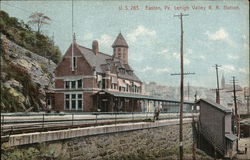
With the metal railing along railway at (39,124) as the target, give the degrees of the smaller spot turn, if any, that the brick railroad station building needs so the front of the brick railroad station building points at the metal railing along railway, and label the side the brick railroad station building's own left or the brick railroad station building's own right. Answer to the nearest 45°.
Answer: approximately 45° to the brick railroad station building's own right
